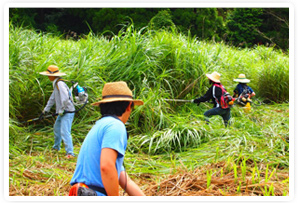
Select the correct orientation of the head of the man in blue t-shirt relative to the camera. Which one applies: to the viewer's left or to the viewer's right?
to the viewer's right

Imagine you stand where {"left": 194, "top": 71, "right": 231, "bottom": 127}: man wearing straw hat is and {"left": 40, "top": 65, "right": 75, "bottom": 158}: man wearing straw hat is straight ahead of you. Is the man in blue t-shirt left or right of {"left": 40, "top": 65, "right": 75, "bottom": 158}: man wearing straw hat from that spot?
left

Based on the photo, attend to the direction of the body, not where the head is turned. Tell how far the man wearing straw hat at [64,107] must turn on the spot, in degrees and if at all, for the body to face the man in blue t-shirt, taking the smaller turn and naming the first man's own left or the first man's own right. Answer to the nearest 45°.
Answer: approximately 90° to the first man's own left

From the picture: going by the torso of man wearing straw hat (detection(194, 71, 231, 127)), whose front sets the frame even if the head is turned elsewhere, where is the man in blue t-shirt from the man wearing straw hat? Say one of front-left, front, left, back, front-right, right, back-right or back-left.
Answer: left

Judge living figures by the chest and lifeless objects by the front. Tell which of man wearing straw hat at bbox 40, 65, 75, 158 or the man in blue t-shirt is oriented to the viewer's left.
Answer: the man wearing straw hat

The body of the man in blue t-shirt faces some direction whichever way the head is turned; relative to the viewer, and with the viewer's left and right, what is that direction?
facing away from the viewer and to the right of the viewer

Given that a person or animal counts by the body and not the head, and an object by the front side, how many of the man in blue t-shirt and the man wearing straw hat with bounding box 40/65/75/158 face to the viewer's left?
1

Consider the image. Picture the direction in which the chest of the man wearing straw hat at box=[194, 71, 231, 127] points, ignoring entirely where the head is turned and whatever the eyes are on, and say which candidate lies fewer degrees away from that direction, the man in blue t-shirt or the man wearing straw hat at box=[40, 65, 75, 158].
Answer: the man wearing straw hat

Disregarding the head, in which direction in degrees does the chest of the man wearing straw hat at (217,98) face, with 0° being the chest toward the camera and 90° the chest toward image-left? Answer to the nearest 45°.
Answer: approximately 90°
